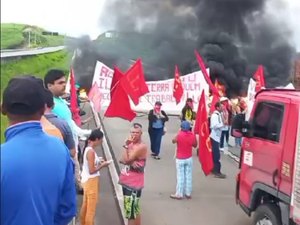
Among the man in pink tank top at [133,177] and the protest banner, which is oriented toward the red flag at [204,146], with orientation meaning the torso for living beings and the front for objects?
the protest banner

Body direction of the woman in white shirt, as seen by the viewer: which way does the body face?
to the viewer's right

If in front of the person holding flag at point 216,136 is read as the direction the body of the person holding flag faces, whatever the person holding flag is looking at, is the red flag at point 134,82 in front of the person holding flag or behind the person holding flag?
behind

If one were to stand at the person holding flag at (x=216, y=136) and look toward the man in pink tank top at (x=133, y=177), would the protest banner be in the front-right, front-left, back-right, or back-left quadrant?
back-right

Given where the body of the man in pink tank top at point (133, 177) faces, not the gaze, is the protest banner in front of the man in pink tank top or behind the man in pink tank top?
behind

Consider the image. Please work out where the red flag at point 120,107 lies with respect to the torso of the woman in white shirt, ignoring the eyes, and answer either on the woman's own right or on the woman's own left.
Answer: on the woman's own left

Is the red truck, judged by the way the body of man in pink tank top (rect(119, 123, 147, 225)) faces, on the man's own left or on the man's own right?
on the man's own left
